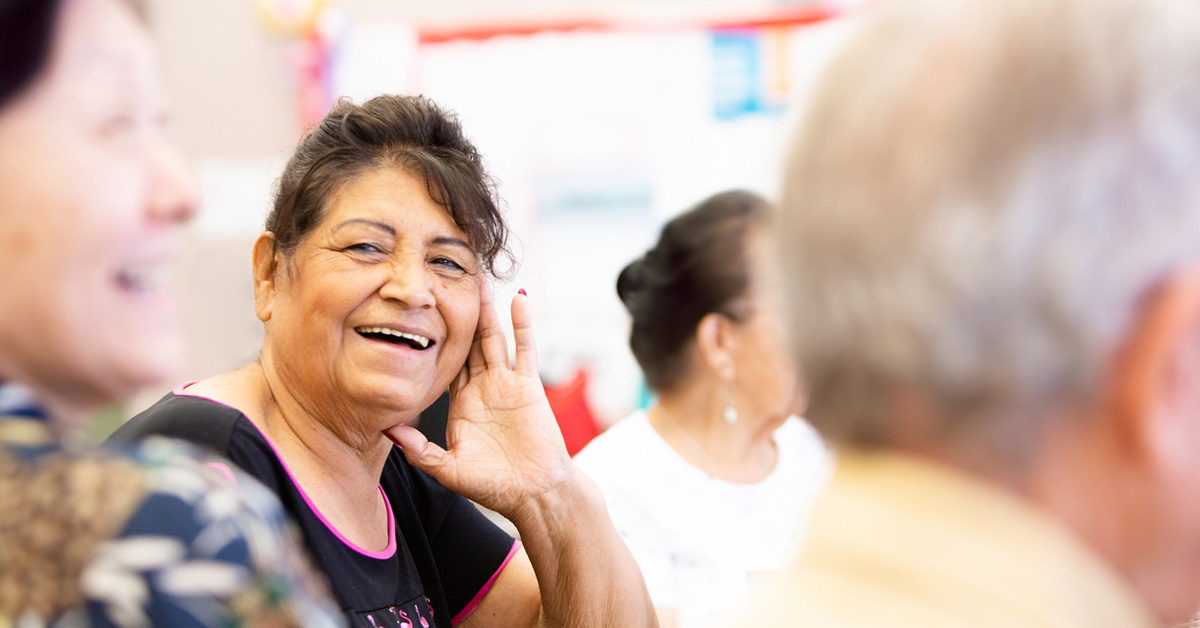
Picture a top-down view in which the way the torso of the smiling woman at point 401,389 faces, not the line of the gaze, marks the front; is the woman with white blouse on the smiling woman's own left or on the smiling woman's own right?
on the smiling woman's own left

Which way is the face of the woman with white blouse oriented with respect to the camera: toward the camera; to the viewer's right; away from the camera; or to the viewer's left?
to the viewer's right

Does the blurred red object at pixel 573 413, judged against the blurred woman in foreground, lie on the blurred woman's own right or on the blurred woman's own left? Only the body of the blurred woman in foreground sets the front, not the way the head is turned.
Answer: on the blurred woman's own left

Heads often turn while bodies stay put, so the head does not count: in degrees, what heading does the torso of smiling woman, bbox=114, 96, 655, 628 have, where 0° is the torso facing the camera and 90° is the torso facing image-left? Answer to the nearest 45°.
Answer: approximately 315°

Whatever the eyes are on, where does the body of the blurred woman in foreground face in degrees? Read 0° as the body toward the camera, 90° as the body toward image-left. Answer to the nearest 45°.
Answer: approximately 270°

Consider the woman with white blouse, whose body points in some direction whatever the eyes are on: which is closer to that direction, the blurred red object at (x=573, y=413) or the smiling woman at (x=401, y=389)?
the smiling woman

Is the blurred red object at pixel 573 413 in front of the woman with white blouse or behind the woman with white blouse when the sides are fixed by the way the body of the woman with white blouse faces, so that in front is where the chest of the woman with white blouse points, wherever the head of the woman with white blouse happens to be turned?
behind

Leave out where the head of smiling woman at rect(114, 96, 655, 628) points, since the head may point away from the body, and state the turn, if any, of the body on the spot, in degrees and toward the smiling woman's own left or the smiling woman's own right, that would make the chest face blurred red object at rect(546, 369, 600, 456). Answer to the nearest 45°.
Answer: approximately 135° to the smiling woman's own left

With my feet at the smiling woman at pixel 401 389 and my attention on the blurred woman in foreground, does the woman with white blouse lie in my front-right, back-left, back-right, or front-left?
back-left
